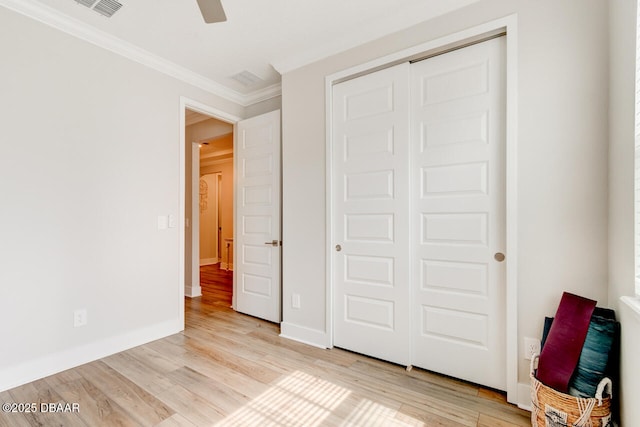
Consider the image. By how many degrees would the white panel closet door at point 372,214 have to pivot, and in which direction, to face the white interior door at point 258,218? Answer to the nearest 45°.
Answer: approximately 90° to its right

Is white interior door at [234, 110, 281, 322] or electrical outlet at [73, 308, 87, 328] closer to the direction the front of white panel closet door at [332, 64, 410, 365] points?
the electrical outlet

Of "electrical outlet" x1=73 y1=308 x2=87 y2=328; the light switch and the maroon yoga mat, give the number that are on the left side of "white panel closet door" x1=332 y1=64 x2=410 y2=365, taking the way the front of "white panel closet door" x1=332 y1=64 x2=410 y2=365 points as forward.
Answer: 1

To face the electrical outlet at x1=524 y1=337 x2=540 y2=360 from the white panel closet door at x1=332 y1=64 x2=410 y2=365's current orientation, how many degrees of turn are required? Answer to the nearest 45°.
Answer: approximately 90° to its left

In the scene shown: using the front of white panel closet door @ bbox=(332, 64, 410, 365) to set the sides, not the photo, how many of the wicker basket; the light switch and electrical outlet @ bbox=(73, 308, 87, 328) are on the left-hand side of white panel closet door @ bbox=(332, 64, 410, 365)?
1

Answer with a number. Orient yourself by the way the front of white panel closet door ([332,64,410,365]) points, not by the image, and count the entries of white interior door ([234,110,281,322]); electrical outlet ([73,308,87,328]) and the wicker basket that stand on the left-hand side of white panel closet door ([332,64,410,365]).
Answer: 1

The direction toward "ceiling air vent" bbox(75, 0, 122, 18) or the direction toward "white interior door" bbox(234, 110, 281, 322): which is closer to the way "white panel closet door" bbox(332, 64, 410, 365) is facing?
the ceiling air vent

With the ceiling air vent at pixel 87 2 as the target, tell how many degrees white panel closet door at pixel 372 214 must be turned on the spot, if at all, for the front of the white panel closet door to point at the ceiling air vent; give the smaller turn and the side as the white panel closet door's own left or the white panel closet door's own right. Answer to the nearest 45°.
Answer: approximately 45° to the white panel closet door's own right

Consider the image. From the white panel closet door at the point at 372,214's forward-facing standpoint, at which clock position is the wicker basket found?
The wicker basket is roughly at 9 o'clock from the white panel closet door.

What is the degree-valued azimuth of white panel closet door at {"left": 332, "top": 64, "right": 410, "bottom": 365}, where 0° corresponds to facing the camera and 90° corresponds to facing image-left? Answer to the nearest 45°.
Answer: approximately 45°

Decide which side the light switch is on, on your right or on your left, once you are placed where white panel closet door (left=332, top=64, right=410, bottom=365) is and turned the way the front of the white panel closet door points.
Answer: on your right

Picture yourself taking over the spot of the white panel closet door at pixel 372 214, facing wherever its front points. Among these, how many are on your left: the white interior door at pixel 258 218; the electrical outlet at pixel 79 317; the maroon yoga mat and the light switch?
1

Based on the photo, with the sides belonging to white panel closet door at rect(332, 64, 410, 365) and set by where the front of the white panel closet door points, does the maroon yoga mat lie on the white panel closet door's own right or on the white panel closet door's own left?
on the white panel closet door's own left
